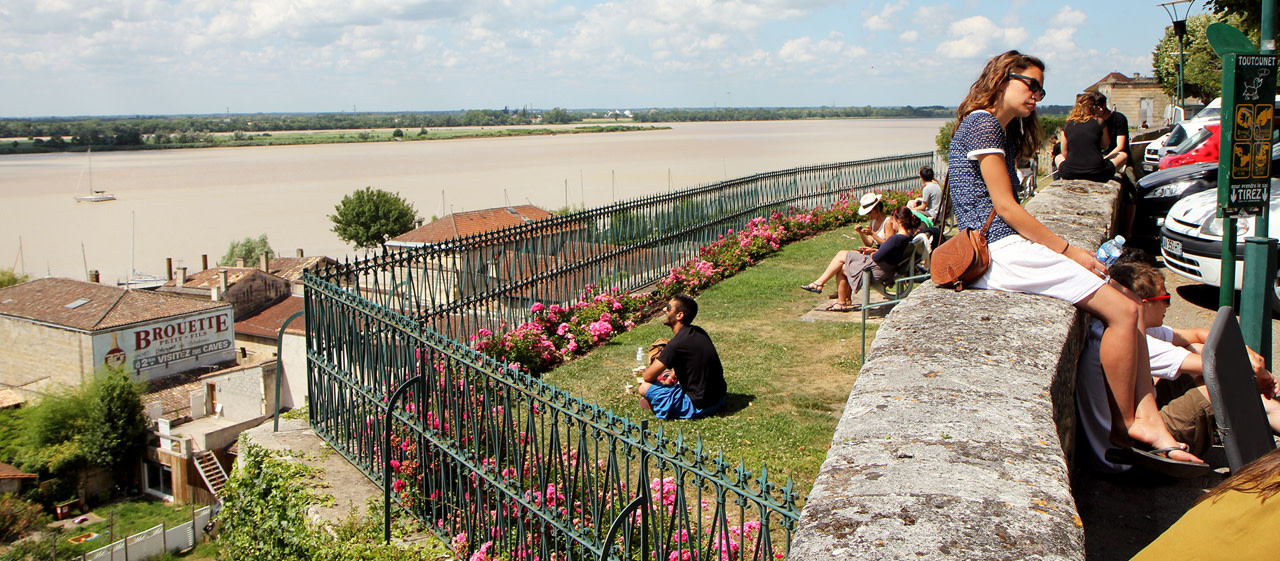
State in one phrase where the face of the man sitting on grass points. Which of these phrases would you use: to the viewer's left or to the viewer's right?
to the viewer's left

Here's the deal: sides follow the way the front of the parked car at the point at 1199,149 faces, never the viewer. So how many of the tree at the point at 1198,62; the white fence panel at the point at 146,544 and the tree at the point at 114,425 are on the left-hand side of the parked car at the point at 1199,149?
0

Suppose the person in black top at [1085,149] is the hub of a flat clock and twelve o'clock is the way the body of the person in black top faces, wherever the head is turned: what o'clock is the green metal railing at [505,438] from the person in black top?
The green metal railing is roughly at 7 o'clock from the person in black top.

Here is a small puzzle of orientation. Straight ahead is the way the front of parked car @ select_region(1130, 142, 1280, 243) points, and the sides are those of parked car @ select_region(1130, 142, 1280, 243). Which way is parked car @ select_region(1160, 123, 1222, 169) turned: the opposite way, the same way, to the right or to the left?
the same way

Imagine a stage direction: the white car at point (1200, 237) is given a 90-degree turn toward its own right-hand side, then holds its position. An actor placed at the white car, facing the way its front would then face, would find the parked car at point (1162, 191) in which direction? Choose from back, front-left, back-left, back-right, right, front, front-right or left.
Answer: front-right

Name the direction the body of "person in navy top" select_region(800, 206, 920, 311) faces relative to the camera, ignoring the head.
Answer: to the viewer's left

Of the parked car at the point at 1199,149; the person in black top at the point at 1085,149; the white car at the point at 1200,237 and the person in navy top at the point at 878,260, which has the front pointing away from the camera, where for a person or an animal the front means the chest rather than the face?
the person in black top at the point at 1085,149

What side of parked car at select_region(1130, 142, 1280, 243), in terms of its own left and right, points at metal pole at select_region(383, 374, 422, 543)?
front

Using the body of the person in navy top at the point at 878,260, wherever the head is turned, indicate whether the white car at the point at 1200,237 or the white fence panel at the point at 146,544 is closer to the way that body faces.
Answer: the white fence panel

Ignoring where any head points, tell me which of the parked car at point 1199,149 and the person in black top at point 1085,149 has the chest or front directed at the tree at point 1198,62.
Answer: the person in black top

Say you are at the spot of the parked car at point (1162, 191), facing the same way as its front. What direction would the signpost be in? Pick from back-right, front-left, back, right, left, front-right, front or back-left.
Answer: front-left

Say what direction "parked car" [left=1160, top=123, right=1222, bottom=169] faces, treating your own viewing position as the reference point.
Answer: facing the viewer and to the left of the viewer

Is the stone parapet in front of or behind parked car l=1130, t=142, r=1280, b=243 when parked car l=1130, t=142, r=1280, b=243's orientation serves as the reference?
in front

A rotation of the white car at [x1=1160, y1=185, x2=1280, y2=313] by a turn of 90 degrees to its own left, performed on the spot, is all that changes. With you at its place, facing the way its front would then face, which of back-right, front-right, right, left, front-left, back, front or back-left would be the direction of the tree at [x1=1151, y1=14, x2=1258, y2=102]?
back-left

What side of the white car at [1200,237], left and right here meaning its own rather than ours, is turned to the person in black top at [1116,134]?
right

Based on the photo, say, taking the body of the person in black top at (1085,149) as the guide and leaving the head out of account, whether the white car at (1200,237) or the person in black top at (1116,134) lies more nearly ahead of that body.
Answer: the person in black top

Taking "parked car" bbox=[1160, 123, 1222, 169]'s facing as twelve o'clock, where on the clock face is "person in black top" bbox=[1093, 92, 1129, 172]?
The person in black top is roughly at 11 o'clock from the parked car.

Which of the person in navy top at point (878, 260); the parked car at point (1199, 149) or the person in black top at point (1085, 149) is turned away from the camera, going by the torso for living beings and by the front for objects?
the person in black top at point (1085, 149)

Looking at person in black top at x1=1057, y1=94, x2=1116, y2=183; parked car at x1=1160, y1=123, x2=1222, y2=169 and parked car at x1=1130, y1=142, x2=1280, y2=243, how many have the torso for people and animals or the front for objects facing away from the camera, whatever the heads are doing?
1
